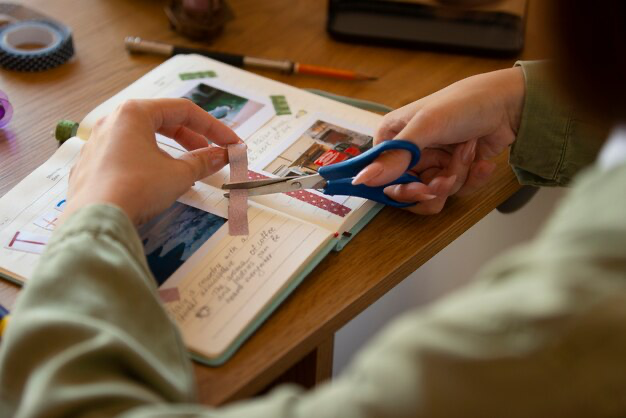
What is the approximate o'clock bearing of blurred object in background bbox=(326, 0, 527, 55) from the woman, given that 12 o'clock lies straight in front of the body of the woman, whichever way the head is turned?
The blurred object in background is roughly at 2 o'clock from the woman.

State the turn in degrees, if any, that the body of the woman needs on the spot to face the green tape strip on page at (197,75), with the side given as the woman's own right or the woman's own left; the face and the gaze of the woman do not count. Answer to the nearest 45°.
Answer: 0° — they already face it

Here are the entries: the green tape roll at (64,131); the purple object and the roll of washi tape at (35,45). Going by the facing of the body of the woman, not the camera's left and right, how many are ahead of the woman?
3

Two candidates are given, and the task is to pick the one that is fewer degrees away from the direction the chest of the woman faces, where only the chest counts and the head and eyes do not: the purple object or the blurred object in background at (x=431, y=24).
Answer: the purple object

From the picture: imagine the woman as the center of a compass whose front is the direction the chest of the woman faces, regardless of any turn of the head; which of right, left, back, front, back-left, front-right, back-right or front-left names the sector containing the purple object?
front

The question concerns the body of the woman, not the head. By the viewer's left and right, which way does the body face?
facing away from the viewer and to the left of the viewer

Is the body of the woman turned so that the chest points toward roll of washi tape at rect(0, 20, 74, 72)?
yes

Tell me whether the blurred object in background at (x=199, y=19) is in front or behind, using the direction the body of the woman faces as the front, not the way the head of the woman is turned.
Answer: in front

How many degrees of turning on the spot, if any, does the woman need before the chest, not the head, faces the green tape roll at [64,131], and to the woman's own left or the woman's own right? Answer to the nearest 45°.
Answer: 0° — they already face it
